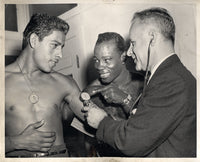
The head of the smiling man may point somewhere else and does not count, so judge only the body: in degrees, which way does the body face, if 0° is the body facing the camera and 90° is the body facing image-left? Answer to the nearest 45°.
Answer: approximately 45°

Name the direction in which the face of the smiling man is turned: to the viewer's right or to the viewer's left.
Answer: to the viewer's left
